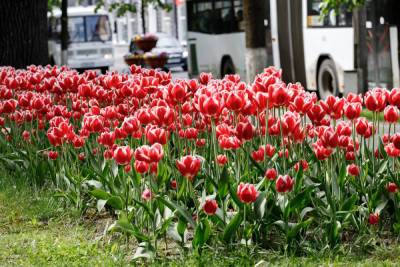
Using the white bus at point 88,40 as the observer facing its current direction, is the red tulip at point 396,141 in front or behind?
in front

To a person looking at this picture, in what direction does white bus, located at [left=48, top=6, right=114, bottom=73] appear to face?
facing the viewer and to the right of the viewer

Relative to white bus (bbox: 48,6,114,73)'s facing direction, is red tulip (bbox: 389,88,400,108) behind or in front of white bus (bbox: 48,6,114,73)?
in front

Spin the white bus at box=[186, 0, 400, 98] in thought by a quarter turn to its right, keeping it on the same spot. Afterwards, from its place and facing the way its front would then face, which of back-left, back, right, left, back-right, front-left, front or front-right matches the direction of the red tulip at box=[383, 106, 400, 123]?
front-left

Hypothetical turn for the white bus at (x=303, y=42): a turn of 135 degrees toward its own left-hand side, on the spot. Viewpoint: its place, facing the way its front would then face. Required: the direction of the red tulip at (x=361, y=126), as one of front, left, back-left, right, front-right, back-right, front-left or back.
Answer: back

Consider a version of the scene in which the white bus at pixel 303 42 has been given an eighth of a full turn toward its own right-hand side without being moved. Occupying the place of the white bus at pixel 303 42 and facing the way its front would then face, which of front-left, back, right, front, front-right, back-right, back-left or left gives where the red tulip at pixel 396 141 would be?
front
